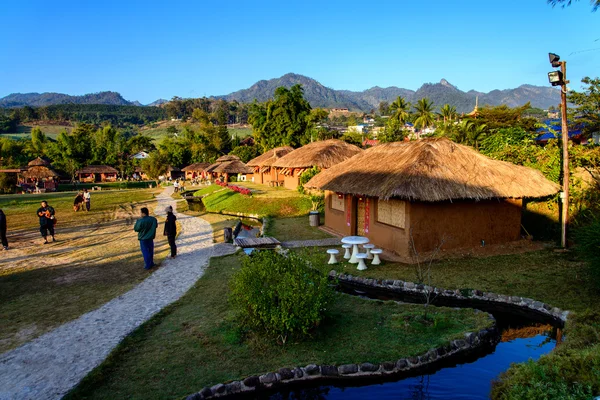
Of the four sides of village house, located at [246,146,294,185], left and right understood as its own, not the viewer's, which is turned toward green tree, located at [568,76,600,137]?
left

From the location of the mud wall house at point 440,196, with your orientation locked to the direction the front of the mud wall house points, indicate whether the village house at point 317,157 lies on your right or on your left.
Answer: on your right

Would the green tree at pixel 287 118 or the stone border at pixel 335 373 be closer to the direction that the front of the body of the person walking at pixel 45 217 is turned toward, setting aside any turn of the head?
the stone border

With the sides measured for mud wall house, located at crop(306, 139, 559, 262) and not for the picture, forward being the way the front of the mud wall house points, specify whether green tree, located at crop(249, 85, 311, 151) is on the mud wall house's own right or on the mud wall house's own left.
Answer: on the mud wall house's own right

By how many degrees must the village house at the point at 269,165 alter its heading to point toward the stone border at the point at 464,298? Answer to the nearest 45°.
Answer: approximately 45° to its left

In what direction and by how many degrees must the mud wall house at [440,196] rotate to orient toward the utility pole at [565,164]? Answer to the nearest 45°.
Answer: approximately 135° to its left

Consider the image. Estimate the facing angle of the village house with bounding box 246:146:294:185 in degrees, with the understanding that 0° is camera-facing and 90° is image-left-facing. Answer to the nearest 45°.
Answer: approximately 45°
